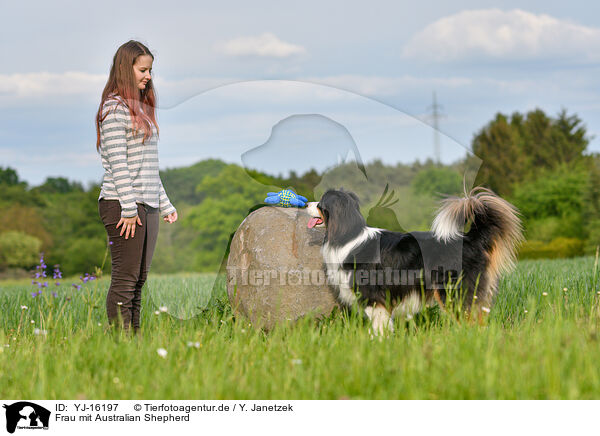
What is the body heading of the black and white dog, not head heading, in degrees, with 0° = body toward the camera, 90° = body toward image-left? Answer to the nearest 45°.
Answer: approximately 90°

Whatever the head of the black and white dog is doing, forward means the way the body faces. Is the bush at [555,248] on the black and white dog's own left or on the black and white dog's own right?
on the black and white dog's own right

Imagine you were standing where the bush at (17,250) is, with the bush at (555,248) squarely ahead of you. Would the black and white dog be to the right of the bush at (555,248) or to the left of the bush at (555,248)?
right

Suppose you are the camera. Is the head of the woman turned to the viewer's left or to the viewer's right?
to the viewer's right

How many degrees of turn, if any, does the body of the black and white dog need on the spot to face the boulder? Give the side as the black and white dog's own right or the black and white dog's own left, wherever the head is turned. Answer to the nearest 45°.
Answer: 0° — it already faces it

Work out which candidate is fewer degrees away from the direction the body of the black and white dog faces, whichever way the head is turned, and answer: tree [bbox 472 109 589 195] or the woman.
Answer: the woman

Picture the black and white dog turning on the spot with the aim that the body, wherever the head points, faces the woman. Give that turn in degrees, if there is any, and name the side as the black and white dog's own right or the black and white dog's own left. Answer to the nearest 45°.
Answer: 0° — it already faces them

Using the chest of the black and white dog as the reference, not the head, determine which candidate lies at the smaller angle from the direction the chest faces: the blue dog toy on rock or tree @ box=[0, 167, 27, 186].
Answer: the blue dog toy on rock

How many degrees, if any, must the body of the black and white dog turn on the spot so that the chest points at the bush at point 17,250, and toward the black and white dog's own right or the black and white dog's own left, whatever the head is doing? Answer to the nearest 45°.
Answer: approximately 45° to the black and white dog's own right
